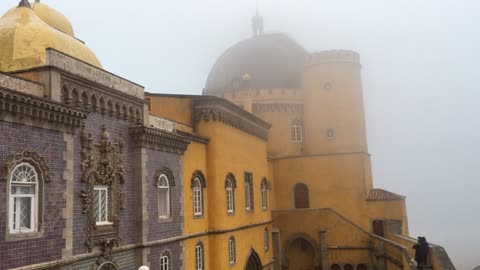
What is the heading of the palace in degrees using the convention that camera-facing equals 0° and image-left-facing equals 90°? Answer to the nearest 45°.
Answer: approximately 315°
